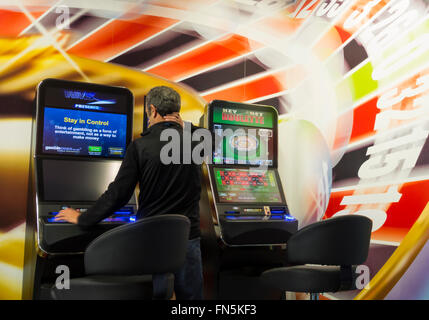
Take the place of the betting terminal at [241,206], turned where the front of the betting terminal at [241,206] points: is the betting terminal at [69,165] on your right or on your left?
on your right

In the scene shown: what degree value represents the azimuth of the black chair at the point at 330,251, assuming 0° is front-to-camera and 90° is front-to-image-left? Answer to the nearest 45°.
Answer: approximately 135°

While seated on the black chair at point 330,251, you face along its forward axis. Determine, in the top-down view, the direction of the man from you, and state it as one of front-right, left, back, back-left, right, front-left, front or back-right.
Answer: front-left

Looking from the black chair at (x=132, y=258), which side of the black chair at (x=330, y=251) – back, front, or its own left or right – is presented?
left

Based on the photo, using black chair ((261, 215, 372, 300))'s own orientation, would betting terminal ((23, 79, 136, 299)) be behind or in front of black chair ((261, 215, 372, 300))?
in front

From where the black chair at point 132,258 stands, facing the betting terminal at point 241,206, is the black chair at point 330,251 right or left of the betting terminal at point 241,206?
right

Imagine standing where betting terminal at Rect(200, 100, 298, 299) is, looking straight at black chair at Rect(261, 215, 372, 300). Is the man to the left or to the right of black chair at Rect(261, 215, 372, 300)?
right

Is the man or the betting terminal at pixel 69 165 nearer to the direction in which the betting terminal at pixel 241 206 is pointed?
the man

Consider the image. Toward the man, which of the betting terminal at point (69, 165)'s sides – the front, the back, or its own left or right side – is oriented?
front

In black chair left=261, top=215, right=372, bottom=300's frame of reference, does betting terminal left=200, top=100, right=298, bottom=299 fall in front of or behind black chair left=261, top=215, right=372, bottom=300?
in front

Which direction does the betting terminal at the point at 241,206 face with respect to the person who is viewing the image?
facing the viewer and to the right of the viewer

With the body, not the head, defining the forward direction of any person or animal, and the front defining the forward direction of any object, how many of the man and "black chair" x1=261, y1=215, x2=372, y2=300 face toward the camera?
0
